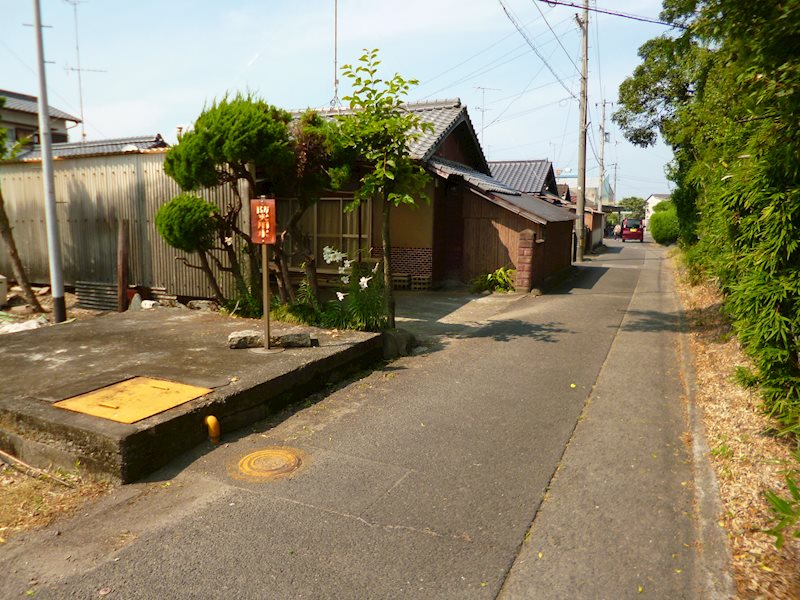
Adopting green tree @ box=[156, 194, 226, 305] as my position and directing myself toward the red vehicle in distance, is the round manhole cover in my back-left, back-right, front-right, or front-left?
back-right

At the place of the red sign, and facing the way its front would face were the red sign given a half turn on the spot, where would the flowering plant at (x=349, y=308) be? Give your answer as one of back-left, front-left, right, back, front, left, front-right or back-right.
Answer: front-right

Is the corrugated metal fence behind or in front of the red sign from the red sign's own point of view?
behind

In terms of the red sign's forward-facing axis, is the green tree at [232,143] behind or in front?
behind

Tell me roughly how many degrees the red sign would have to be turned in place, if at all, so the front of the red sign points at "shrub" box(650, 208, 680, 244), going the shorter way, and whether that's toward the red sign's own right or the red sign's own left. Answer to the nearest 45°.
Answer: approximately 135° to the red sign's own left

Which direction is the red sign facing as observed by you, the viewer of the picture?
facing the viewer

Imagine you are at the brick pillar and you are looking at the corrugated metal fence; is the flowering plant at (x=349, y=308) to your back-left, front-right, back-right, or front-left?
front-left

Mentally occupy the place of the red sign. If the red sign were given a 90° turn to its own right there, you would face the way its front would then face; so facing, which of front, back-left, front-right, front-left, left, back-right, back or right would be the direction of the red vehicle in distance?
back-right

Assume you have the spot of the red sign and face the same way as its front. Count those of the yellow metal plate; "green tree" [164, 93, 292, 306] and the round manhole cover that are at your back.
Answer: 1

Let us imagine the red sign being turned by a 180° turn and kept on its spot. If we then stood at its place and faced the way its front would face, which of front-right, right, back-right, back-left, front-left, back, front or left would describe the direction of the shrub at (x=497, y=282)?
front-right

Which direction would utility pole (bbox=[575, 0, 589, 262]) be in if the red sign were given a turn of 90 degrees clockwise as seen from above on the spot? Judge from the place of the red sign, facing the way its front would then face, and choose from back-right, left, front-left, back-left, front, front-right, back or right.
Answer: back-right

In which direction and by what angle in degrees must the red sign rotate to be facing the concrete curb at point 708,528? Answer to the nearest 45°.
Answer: approximately 45° to its left

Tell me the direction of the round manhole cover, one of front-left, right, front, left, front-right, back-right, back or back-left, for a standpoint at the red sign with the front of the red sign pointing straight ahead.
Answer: front

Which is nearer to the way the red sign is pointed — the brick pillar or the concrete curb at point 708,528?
the concrete curb

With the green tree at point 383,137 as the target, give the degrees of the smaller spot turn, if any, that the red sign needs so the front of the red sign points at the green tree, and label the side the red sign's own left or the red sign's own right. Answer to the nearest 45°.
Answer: approximately 135° to the red sign's own left
